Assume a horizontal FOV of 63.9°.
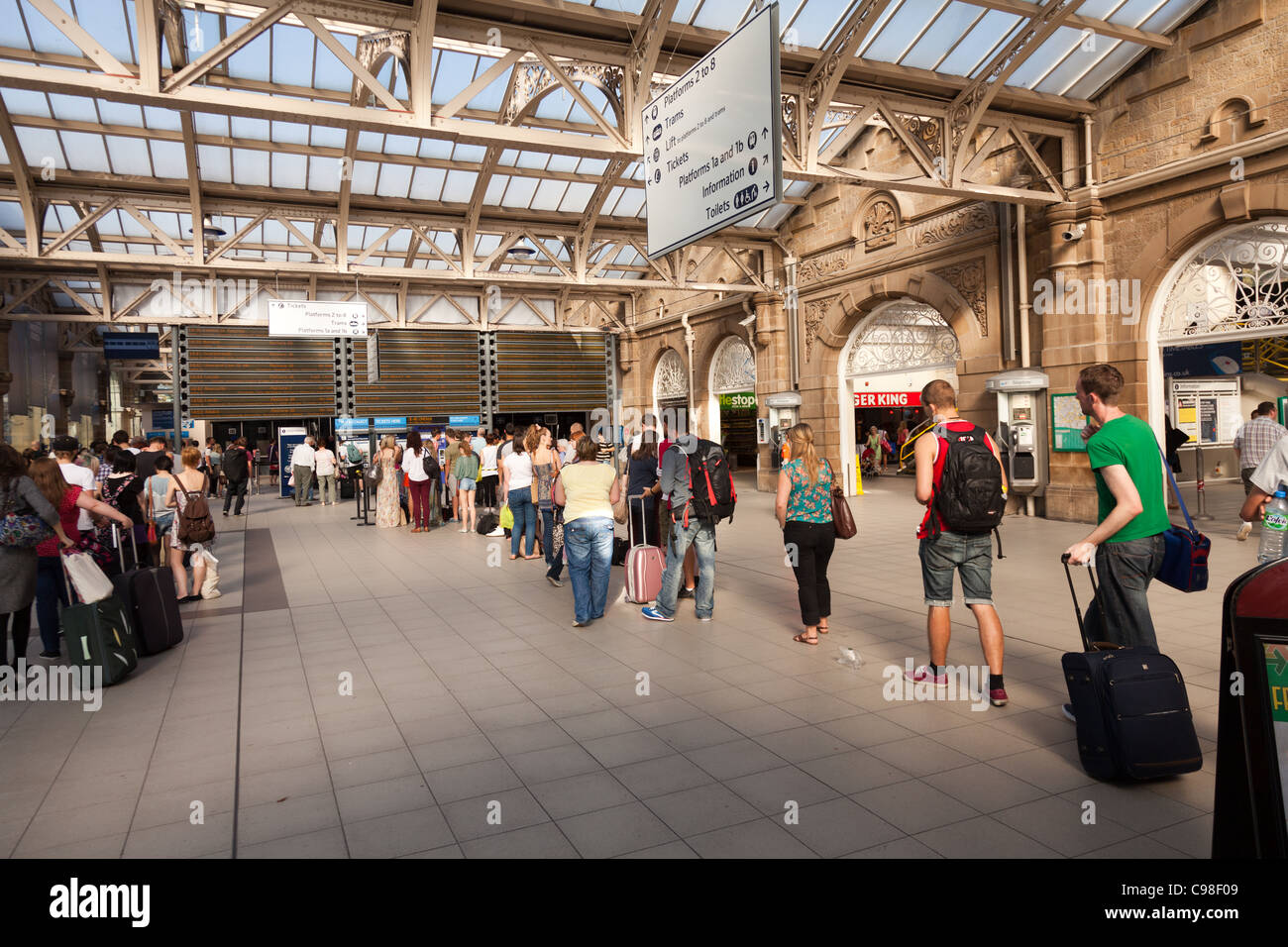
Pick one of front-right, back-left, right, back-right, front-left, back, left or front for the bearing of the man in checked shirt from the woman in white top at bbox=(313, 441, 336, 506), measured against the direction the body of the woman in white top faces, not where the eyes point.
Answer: back-right

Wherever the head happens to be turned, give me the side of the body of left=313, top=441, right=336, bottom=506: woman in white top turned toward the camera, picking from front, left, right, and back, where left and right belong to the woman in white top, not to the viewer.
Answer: back

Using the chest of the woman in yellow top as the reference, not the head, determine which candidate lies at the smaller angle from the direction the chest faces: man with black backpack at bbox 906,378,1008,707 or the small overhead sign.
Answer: the small overhead sign

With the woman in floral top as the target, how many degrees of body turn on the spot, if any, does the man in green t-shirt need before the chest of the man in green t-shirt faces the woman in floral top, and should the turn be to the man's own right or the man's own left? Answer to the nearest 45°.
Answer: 0° — they already face them

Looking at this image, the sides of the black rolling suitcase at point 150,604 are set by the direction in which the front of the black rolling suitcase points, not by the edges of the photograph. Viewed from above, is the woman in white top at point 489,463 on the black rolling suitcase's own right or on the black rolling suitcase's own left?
on the black rolling suitcase's own left

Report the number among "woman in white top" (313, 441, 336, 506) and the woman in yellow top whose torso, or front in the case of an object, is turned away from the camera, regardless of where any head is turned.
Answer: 2

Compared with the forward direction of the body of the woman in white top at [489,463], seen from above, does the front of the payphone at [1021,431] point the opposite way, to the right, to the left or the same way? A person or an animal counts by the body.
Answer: to the left

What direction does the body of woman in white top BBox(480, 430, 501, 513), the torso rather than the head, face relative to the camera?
away from the camera

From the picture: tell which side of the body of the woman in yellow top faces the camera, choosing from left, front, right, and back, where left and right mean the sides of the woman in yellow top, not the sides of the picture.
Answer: back

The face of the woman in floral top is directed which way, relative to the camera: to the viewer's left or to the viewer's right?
to the viewer's left

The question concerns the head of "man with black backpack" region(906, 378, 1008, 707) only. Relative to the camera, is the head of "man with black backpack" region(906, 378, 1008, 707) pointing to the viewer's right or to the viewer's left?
to the viewer's left

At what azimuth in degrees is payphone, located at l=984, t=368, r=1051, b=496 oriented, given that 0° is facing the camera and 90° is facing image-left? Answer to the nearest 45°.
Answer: approximately 45°
